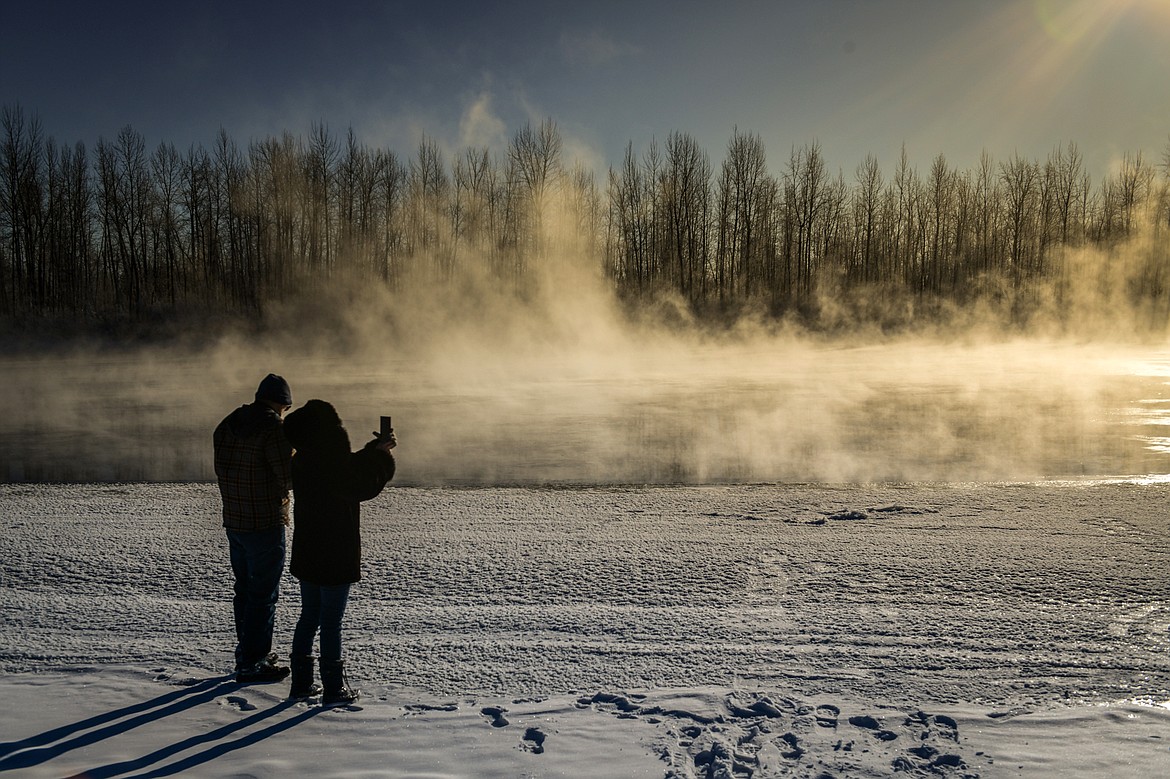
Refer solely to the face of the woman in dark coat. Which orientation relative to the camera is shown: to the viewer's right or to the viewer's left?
to the viewer's right

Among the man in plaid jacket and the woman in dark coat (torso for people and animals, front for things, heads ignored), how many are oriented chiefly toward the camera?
0

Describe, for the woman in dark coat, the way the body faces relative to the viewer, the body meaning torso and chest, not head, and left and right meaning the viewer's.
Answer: facing away from the viewer and to the right of the viewer

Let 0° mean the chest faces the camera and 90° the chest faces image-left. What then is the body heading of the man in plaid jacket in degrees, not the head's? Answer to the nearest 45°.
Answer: approximately 225°
